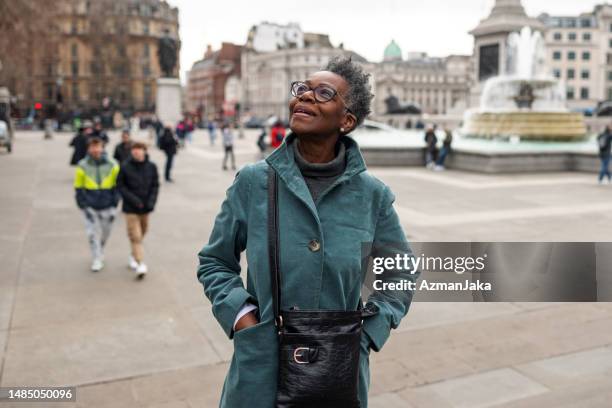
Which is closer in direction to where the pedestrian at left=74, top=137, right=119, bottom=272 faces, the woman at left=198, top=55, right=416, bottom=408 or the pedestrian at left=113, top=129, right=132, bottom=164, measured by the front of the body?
the woman

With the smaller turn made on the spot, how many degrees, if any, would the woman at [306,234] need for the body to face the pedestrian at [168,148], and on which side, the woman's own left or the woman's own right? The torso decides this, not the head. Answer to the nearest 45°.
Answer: approximately 180°

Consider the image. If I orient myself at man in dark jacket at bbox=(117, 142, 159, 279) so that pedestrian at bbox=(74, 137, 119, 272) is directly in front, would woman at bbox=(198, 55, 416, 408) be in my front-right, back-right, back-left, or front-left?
back-left

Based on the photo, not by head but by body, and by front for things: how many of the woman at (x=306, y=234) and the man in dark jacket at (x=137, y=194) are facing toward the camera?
2

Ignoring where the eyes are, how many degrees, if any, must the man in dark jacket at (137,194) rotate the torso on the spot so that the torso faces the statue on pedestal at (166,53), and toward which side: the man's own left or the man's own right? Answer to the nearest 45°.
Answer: approximately 180°

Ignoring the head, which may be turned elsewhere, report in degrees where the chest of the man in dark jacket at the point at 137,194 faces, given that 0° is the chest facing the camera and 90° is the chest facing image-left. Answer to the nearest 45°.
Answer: approximately 0°

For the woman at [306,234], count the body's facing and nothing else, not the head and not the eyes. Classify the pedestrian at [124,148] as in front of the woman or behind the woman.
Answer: behind
